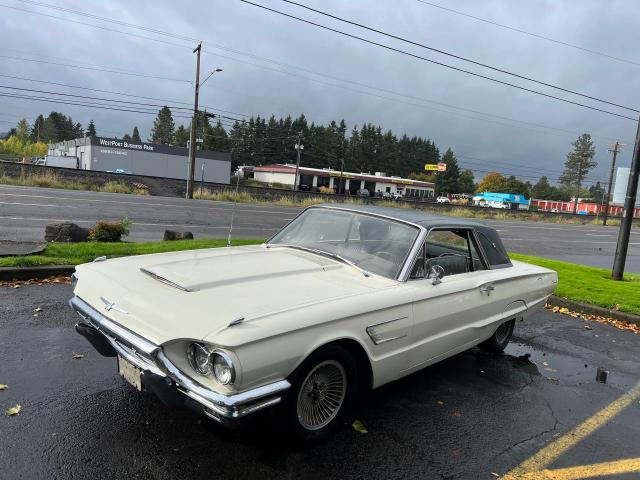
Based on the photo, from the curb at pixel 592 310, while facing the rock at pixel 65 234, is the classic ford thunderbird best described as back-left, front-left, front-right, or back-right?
front-left

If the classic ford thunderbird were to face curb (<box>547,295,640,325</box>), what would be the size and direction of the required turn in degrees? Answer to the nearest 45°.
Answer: approximately 180°

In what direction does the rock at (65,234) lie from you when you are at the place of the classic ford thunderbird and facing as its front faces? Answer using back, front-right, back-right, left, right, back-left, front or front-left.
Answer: right

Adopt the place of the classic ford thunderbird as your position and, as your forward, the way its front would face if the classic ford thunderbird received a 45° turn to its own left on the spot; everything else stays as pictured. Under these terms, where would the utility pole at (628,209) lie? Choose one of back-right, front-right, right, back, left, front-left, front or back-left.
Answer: back-left

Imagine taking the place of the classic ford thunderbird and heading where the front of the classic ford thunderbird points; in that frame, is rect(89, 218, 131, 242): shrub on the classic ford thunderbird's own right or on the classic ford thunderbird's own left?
on the classic ford thunderbird's own right

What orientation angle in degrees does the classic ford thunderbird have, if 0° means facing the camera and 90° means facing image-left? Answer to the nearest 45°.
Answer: approximately 45°

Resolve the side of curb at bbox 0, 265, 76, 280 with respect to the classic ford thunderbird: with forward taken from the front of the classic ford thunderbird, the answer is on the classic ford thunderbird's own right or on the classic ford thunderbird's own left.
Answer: on the classic ford thunderbird's own right
